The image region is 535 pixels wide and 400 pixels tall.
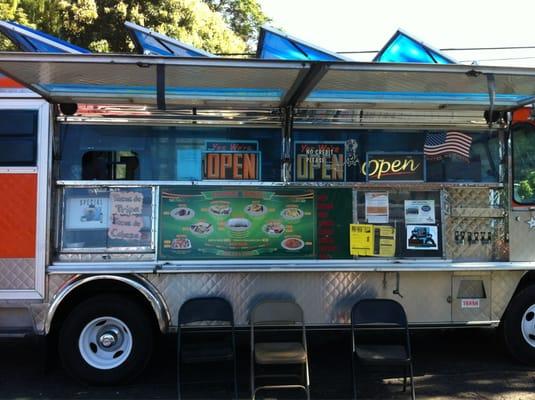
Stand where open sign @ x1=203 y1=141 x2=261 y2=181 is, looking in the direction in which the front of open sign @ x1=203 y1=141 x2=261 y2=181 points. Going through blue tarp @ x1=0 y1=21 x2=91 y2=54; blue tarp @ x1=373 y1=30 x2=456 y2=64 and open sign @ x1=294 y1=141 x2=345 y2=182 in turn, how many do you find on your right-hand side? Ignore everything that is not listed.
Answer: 1

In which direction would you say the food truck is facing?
to the viewer's right

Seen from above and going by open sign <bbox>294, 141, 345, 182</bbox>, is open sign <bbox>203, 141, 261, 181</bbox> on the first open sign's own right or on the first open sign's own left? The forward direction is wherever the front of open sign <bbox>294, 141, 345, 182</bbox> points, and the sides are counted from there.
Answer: on the first open sign's own right

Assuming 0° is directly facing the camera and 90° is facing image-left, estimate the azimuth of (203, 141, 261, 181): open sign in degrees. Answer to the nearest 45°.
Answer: approximately 0°

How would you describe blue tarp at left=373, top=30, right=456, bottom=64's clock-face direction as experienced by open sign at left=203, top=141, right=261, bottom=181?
The blue tarp is roughly at 9 o'clock from the open sign.

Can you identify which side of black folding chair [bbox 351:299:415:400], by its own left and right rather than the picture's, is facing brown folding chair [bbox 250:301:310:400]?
right
